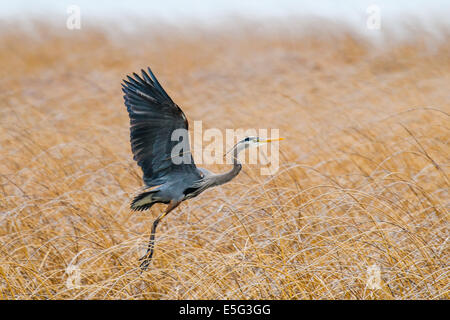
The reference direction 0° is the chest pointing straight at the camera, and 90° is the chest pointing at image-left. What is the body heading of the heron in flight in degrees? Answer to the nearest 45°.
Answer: approximately 270°
